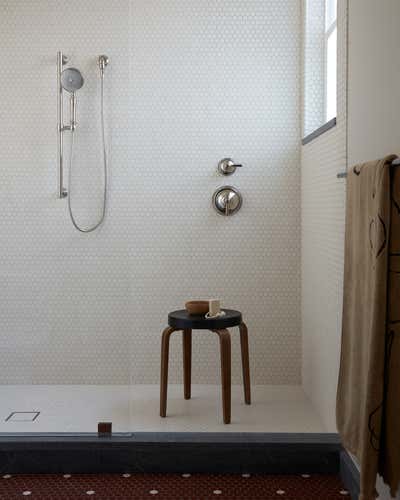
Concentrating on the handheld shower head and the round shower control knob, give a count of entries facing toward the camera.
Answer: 2

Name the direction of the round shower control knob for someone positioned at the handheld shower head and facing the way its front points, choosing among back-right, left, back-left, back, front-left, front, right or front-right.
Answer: left

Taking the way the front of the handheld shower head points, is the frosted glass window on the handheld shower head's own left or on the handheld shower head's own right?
on the handheld shower head's own left

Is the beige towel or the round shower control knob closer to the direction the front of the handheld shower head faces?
the beige towel

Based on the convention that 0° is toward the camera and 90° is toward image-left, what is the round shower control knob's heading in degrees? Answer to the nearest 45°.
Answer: approximately 0°

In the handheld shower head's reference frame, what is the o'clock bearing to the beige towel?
The beige towel is roughly at 11 o'clock from the handheld shower head.

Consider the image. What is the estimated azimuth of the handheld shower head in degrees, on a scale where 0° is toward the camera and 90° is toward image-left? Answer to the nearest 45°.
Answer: approximately 0°
